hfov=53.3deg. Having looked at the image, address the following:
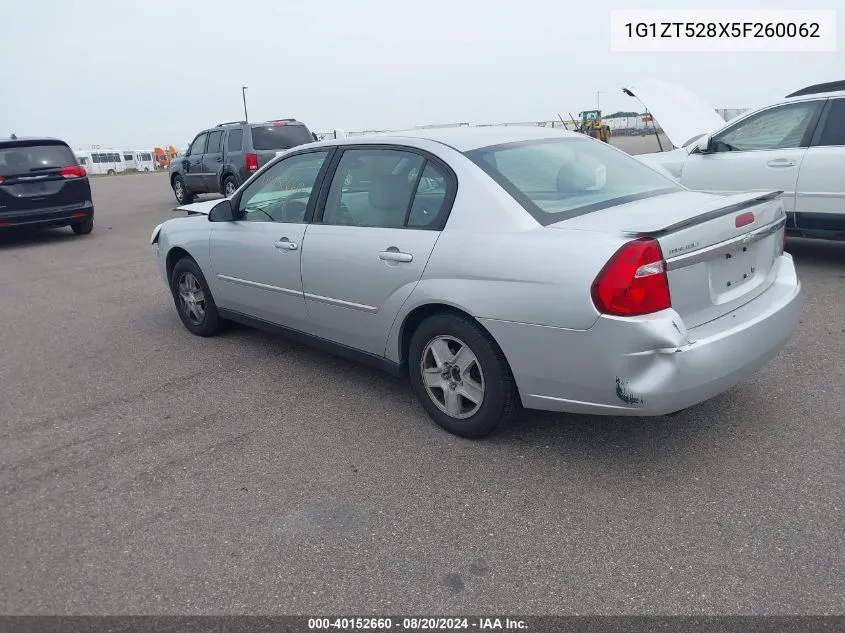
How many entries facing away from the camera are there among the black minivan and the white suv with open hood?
1

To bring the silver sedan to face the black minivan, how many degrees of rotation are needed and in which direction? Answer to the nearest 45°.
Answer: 0° — it already faces it

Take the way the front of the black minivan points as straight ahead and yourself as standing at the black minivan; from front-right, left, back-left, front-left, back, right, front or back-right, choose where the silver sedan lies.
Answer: back

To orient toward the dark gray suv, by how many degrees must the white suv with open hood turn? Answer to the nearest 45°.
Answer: approximately 45° to its right

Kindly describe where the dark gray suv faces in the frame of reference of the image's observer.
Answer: facing away from the viewer and to the left of the viewer

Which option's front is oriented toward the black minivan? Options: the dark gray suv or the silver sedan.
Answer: the silver sedan

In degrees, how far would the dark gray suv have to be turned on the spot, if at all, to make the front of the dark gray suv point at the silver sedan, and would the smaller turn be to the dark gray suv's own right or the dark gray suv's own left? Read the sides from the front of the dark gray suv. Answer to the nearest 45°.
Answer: approximately 135° to the dark gray suv's own left

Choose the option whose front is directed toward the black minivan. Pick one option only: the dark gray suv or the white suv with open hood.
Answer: the white suv with open hood

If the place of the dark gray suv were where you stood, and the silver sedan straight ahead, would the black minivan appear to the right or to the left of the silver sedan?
right

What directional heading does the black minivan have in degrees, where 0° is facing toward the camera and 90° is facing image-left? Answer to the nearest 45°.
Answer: approximately 180°

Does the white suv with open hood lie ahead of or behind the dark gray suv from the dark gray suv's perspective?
behind

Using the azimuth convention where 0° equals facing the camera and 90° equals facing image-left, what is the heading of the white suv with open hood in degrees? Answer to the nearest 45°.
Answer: approximately 90°
